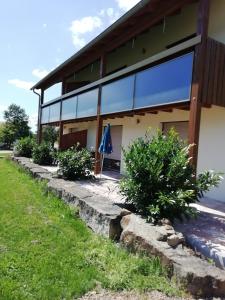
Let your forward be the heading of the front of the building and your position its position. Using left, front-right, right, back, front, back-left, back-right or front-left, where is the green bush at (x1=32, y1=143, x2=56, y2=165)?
right

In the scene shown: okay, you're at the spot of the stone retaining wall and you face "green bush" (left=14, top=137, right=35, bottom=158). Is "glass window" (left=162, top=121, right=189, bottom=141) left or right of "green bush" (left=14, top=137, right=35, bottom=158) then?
right

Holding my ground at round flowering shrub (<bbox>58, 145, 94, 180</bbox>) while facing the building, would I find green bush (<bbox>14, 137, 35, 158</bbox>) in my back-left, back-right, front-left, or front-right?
back-left

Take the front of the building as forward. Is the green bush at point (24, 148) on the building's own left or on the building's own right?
on the building's own right
